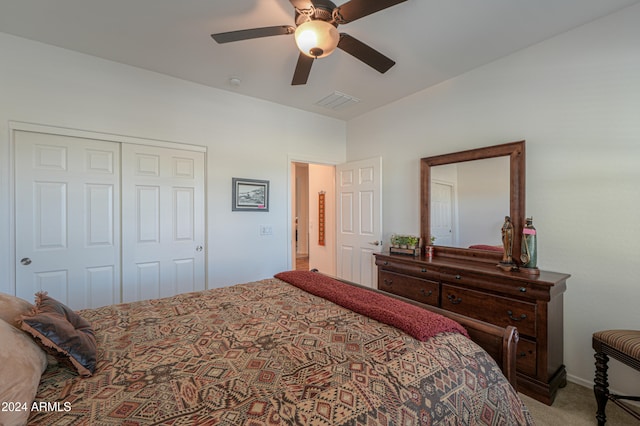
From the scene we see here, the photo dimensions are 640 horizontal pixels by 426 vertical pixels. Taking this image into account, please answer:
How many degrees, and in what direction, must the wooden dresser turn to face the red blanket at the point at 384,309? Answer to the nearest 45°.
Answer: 0° — it already faces it

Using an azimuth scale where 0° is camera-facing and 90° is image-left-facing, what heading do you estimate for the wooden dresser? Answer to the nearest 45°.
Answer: approximately 45°

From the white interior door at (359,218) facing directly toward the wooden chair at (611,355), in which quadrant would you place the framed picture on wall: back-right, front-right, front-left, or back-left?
back-right

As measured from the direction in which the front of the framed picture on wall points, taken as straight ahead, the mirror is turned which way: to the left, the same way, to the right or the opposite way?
to the right

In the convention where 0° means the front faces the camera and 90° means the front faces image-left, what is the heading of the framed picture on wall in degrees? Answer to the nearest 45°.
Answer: approximately 0°

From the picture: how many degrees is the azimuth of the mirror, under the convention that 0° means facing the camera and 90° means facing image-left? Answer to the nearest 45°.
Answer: approximately 45°

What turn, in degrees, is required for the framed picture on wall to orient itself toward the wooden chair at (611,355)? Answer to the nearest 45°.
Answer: approximately 45° to its left
